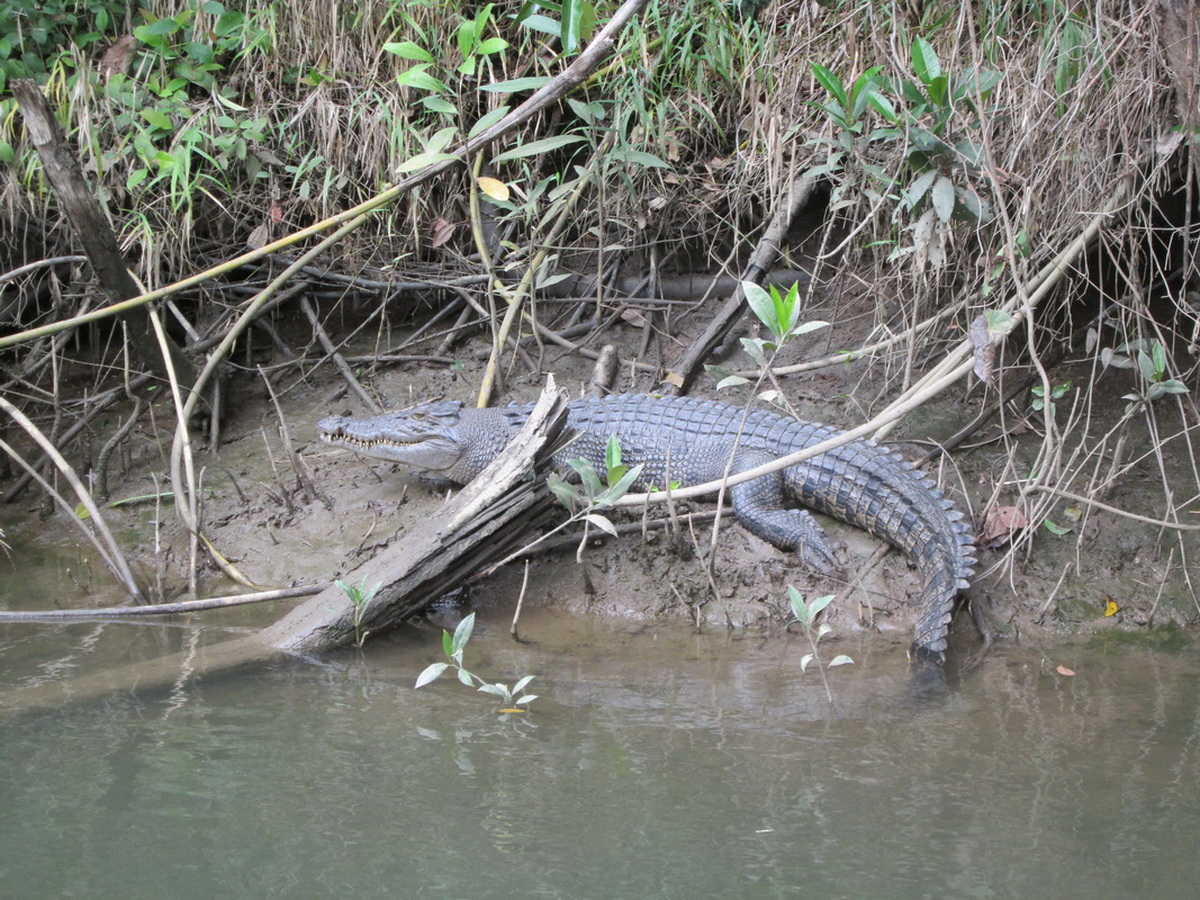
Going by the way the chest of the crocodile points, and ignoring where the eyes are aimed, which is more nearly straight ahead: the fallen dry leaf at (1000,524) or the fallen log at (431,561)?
the fallen log

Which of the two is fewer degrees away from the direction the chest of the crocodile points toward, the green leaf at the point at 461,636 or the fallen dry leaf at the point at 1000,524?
the green leaf

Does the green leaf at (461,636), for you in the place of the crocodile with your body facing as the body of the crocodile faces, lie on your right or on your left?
on your left

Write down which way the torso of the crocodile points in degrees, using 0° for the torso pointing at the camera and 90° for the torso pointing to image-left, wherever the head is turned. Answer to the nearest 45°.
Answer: approximately 90°

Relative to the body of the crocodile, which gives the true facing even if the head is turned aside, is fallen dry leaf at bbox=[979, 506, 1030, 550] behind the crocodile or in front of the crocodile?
behind

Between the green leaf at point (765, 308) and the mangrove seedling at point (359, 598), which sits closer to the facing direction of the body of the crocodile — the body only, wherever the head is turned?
the mangrove seedling

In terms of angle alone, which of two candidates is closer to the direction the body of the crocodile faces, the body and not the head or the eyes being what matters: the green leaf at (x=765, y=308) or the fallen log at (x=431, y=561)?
the fallen log
